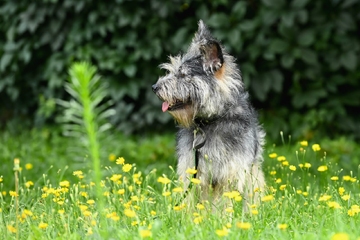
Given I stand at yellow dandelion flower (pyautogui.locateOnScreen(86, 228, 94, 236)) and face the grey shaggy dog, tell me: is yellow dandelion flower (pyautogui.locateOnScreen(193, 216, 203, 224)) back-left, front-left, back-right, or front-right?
front-right

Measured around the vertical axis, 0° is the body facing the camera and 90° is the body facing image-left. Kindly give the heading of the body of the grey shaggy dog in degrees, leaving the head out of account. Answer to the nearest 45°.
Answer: approximately 45°

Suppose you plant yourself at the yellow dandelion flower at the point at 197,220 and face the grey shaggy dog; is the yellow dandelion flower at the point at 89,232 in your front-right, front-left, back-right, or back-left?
back-left

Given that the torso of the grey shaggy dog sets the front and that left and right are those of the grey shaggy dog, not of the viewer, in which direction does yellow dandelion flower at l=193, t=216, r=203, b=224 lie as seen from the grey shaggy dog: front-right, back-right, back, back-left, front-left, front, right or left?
front-left

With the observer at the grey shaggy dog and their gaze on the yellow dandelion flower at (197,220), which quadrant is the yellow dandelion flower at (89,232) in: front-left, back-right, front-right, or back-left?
front-right

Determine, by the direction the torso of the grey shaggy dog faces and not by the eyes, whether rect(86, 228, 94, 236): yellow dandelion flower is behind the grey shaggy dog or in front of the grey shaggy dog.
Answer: in front

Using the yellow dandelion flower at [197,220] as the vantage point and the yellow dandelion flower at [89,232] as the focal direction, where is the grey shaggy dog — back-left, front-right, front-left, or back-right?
back-right

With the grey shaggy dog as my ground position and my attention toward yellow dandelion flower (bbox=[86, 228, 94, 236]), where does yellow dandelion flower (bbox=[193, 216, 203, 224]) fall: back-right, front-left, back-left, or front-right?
front-left
